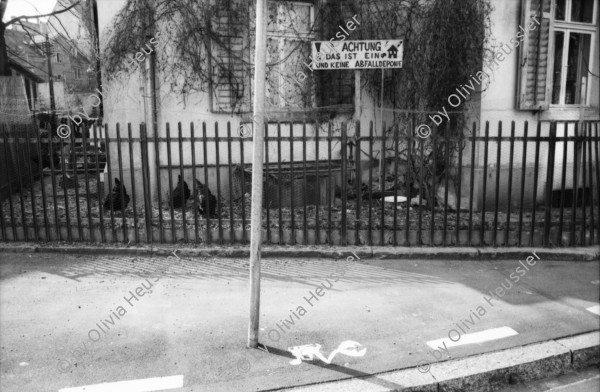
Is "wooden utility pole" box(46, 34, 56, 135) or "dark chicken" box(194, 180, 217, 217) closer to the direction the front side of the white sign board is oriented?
the dark chicken

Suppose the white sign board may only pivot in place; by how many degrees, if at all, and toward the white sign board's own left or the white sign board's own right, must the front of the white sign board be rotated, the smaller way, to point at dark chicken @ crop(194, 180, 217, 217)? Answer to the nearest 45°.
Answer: approximately 45° to the white sign board's own right

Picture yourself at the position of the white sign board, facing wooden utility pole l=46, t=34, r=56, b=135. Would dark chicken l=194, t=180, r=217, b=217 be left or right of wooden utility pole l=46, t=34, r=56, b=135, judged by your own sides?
left

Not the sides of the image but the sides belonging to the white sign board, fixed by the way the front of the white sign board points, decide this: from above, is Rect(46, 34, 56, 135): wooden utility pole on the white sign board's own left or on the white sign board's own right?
on the white sign board's own right

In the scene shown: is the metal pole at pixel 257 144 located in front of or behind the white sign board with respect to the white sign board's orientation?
in front

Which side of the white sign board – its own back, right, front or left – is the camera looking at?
front

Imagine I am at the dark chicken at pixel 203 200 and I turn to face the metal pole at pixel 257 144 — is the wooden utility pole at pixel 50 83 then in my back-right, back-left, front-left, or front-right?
back-right
